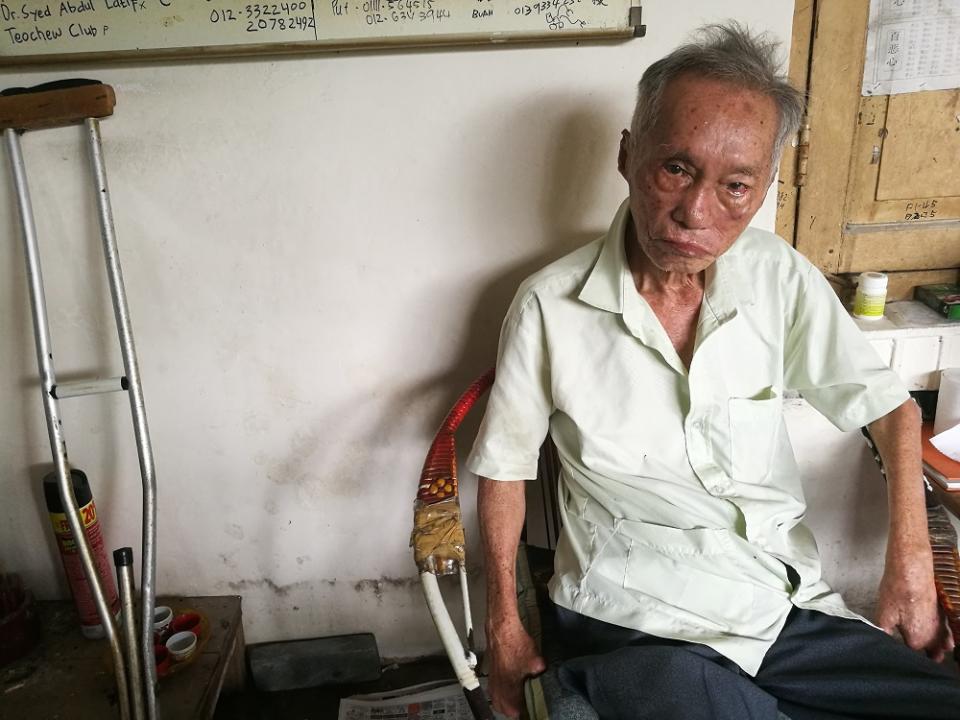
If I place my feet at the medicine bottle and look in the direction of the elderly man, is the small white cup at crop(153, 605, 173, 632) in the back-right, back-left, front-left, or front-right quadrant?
front-right

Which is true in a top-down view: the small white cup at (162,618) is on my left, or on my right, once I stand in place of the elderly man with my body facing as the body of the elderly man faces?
on my right

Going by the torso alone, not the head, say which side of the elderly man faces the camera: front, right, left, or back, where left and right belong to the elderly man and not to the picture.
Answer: front

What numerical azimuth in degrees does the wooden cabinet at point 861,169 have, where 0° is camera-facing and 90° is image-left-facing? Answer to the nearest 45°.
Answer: approximately 0°

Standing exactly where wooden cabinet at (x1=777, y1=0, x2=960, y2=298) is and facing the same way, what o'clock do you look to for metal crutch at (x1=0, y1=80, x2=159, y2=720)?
The metal crutch is roughly at 2 o'clock from the wooden cabinet.

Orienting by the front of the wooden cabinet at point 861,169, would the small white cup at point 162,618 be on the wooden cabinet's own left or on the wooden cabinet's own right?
on the wooden cabinet's own right

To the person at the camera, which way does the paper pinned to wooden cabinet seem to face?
facing the viewer
